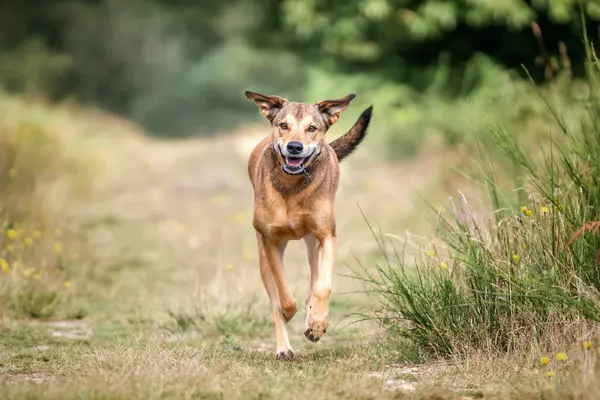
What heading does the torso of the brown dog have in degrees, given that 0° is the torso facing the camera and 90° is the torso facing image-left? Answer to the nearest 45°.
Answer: approximately 0°

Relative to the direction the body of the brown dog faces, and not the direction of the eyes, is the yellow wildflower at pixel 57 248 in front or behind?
behind
